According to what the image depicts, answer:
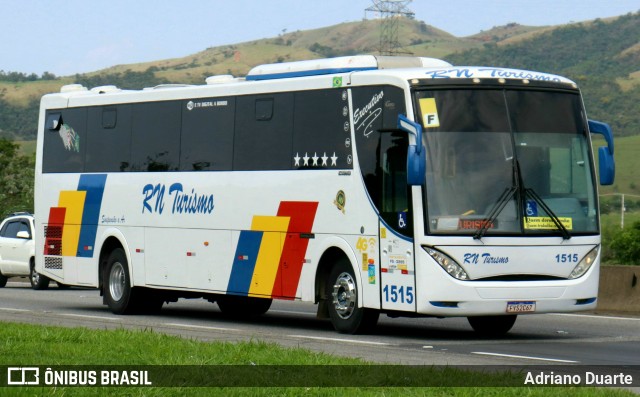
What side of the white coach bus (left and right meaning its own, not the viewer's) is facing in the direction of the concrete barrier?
left

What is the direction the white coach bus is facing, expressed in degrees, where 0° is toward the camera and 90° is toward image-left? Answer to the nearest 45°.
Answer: approximately 315°

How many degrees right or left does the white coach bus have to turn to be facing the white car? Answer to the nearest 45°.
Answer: approximately 180°

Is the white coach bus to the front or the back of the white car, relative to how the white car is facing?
to the front

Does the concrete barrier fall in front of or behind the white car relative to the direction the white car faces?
in front

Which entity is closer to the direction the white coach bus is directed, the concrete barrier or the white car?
the concrete barrier

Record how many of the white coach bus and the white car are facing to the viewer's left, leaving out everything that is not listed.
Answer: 0
